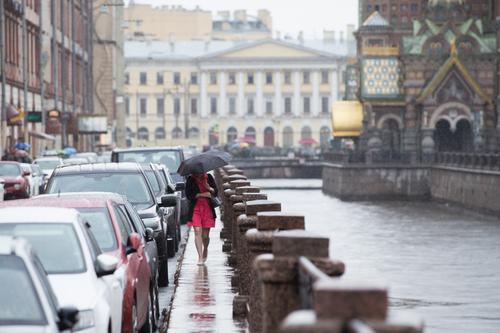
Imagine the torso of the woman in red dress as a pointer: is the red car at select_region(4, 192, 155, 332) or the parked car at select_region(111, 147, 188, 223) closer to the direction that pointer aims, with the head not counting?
the red car

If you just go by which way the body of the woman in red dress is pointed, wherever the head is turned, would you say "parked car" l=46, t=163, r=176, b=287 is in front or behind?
in front

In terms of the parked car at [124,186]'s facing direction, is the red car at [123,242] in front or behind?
in front

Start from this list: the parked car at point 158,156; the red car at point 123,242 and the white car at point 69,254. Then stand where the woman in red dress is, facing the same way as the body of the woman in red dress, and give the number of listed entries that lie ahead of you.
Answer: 2

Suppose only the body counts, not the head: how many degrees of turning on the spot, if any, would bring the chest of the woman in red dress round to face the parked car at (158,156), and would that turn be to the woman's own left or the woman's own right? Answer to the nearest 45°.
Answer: approximately 180°

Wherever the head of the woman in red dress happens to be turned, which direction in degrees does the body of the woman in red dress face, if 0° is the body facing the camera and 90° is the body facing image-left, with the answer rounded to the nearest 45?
approximately 0°

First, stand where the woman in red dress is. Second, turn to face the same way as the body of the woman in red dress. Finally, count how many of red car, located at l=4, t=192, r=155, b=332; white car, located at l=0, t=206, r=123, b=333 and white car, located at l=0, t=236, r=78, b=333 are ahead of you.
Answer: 3
